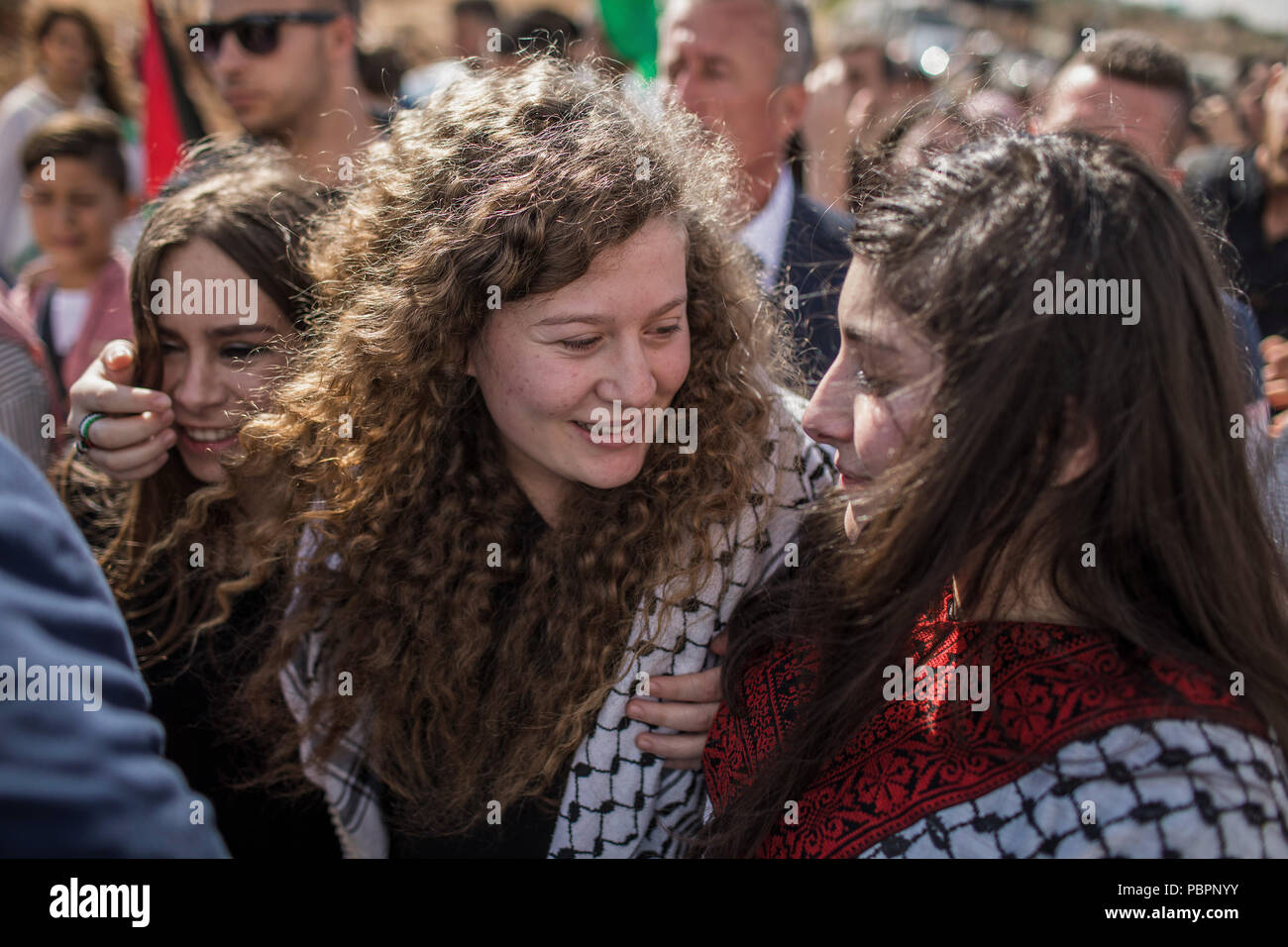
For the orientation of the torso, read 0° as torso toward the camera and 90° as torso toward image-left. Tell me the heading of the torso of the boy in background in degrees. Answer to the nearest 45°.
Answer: approximately 0°

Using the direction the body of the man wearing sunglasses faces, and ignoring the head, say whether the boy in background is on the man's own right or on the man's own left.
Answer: on the man's own right

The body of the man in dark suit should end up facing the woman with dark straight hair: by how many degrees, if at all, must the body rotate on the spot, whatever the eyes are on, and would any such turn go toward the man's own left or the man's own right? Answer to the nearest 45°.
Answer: approximately 45° to the man's own left

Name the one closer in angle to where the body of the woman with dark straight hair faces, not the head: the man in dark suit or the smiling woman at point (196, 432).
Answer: the smiling woman

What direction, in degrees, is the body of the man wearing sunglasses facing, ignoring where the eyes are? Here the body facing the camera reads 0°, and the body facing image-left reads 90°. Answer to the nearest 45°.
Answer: approximately 45°
